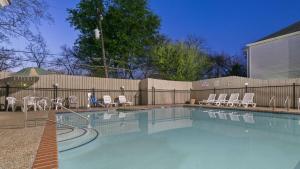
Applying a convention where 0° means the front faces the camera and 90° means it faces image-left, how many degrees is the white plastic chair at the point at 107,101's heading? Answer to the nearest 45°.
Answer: approximately 315°

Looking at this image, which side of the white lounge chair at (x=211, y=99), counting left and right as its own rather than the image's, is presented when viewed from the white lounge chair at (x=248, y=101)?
left

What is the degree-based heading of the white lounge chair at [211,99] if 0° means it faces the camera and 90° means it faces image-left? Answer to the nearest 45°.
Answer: approximately 45°
